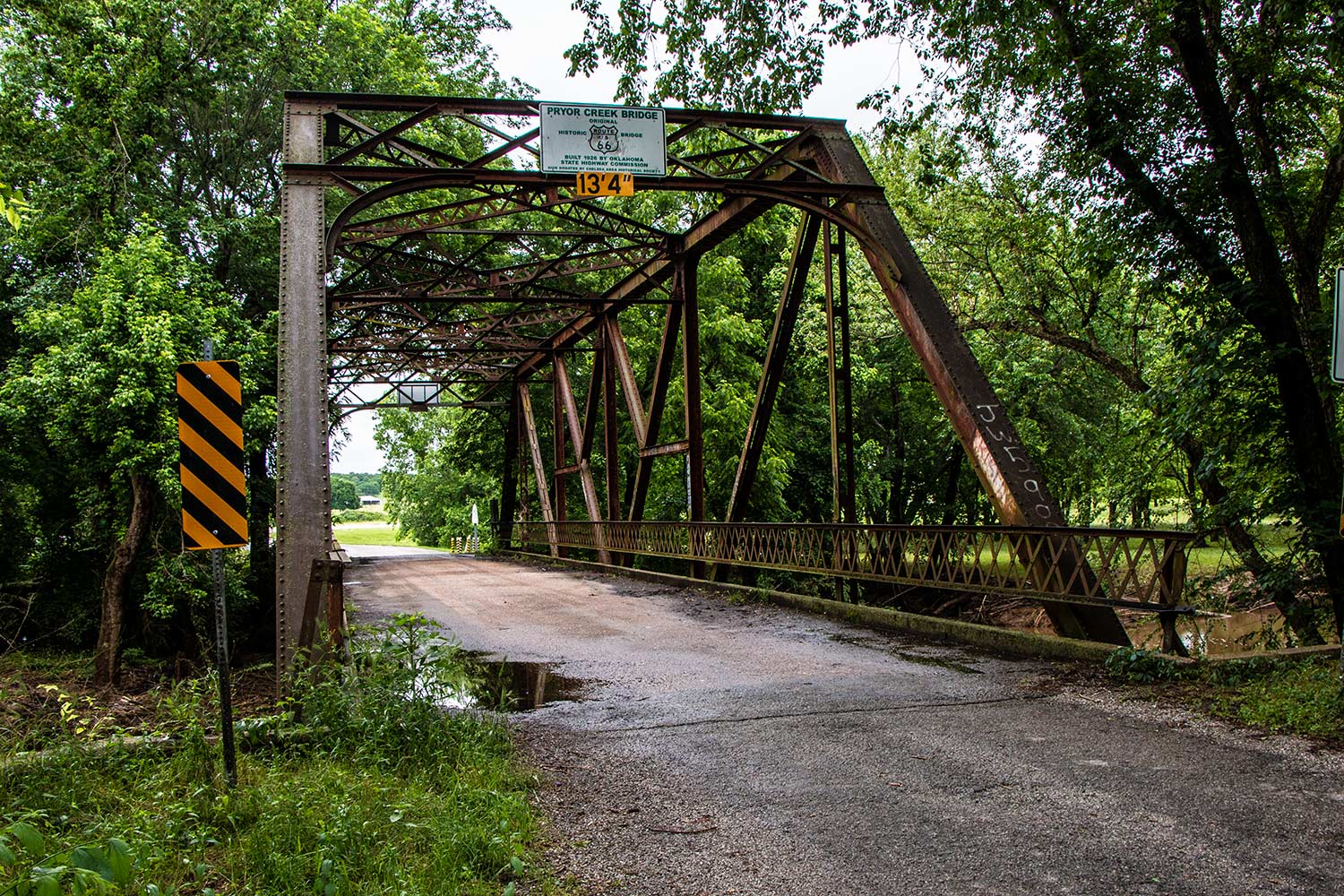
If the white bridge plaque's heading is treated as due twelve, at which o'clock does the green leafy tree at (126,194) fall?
The green leafy tree is roughly at 4 o'clock from the white bridge plaque.

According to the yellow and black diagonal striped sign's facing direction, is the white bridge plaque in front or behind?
behind

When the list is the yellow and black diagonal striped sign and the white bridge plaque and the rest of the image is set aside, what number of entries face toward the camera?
2

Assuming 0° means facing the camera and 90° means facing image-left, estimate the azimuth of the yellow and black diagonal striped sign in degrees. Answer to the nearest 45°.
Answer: approximately 0°

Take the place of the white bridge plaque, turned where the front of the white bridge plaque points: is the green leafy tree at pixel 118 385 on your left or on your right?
on your right

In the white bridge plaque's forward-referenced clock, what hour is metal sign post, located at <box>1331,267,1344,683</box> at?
The metal sign post is roughly at 11 o'clock from the white bridge plaque.

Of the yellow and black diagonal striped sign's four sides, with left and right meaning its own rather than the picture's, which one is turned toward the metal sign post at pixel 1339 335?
left
